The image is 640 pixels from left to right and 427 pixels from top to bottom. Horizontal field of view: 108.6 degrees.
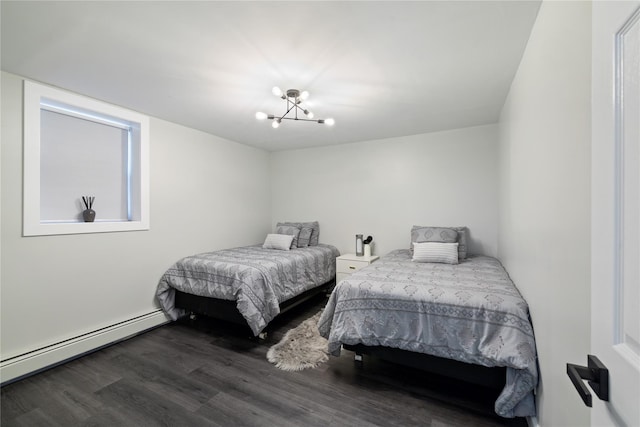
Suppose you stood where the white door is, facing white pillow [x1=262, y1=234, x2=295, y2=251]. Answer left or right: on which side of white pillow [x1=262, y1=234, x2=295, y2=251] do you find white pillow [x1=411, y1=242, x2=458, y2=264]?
right

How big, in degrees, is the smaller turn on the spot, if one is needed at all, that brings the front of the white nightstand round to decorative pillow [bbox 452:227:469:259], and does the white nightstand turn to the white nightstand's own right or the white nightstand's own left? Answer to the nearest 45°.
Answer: approximately 90° to the white nightstand's own left

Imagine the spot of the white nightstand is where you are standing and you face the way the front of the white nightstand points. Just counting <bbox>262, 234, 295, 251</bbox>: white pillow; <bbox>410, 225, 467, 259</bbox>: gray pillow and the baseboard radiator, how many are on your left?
1

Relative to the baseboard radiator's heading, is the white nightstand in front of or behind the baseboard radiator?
in front

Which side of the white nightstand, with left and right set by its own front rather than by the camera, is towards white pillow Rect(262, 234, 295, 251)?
right

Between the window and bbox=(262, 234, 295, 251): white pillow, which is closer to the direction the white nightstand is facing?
the window

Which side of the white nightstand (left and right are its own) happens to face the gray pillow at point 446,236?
left

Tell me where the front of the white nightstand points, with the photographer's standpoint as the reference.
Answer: facing the viewer

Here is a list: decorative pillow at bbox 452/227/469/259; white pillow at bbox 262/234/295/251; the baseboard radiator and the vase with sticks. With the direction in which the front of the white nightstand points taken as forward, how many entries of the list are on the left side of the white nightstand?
1

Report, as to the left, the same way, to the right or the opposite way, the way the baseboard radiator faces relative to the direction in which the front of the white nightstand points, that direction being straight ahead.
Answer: to the left

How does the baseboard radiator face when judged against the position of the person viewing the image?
facing the viewer and to the right of the viewer

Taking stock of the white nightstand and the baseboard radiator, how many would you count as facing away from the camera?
0

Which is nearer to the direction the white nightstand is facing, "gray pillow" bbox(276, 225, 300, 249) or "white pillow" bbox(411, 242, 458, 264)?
the white pillow

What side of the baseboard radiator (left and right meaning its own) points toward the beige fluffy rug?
front

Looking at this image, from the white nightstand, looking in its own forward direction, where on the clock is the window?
The window is roughly at 2 o'clock from the white nightstand.
